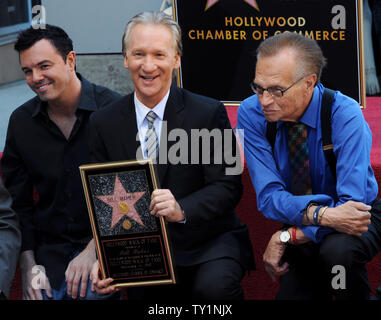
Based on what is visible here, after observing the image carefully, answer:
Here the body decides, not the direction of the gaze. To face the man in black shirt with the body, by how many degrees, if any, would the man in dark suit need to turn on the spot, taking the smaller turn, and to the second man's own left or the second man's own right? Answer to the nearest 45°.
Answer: approximately 135° to the second man's own right

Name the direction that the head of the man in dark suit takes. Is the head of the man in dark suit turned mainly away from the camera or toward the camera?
toward the camera

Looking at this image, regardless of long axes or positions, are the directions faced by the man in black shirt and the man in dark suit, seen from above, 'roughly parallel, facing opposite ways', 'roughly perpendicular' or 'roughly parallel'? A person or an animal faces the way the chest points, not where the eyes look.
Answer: roughly parallel

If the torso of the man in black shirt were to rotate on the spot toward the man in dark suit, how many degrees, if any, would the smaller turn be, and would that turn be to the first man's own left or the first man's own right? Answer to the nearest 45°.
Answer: approximately 45° to the first man's own left

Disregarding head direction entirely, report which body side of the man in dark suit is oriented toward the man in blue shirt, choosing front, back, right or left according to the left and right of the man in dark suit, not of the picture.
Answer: left

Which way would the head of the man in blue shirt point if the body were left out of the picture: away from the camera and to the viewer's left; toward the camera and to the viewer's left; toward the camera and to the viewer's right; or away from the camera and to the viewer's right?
toward the camera and to the viewer's left

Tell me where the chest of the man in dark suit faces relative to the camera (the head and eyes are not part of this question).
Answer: toward the camera

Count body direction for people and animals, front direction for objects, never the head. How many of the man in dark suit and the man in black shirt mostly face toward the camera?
2

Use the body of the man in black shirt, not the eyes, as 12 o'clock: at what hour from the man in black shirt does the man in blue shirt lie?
The man in blue shirt is roughly at 10 o'clock from the man in black shirt.
